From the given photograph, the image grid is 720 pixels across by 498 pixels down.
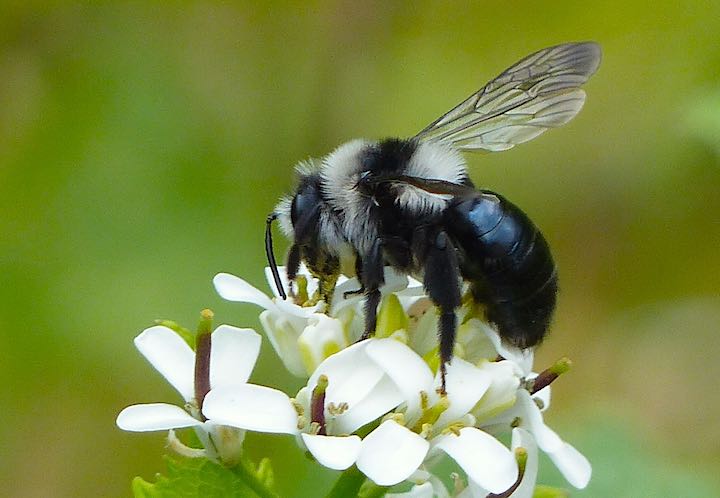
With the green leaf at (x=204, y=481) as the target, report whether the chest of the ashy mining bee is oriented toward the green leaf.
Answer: yes

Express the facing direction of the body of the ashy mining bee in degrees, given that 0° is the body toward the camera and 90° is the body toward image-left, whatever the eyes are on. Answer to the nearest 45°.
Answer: approximately 90°
